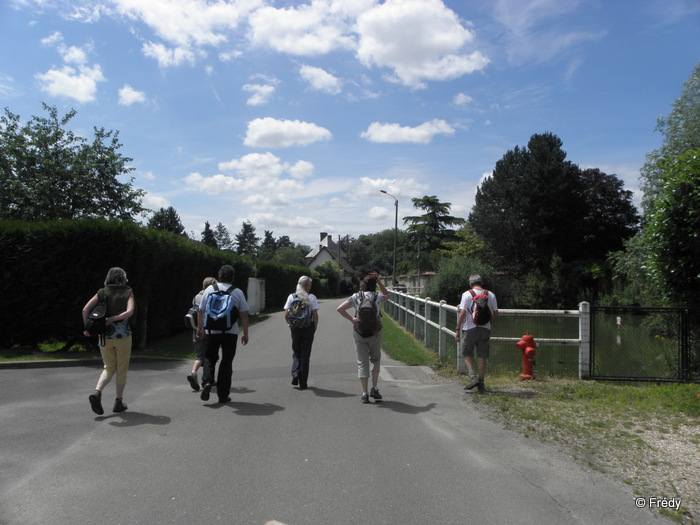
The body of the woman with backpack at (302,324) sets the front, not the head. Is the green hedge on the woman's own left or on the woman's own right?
on the woman's own left

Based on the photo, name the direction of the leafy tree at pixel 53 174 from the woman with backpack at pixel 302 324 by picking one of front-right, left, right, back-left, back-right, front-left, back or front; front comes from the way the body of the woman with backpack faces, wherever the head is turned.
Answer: front-left

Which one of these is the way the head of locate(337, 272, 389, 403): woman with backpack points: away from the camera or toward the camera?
away from the camera

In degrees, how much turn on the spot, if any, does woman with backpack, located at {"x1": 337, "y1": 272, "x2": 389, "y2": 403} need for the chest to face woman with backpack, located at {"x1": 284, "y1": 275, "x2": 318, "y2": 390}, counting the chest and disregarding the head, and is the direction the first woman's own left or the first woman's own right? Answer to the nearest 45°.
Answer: approximately 45° to the first woman's own left

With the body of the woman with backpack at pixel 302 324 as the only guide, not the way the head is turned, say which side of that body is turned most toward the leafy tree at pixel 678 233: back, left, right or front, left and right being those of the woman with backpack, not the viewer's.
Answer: right

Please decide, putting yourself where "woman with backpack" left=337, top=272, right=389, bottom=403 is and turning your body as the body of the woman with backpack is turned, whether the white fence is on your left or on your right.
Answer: on your right

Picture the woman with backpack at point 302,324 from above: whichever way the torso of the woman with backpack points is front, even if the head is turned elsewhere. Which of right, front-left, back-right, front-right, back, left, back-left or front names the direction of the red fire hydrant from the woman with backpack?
right

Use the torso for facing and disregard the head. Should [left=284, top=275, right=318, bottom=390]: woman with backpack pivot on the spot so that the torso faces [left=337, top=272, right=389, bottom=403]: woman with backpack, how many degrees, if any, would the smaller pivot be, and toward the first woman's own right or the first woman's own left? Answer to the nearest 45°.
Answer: approximately 135° to the first woman's own right

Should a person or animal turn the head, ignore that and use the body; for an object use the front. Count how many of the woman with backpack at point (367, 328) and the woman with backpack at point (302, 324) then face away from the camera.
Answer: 2

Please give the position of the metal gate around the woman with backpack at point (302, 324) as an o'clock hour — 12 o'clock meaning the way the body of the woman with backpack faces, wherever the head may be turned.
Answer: The metal gate is roughly at 3 o'clock from the woman with backpack.

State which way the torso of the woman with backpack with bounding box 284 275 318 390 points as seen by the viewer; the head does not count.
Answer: away from the camera

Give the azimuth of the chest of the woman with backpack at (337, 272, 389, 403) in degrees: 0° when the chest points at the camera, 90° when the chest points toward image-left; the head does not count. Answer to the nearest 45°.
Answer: approximately 180°

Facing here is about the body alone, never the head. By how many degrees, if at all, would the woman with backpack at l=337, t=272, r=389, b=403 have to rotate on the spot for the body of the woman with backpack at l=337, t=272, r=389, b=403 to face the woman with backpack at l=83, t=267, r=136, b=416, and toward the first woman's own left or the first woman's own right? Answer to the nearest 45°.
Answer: approximately 90° to the first woman's own left

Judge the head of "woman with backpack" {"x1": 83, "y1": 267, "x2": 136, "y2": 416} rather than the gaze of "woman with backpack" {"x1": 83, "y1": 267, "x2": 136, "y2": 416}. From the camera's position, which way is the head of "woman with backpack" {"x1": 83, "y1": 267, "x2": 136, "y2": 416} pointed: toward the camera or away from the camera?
away from the camera
